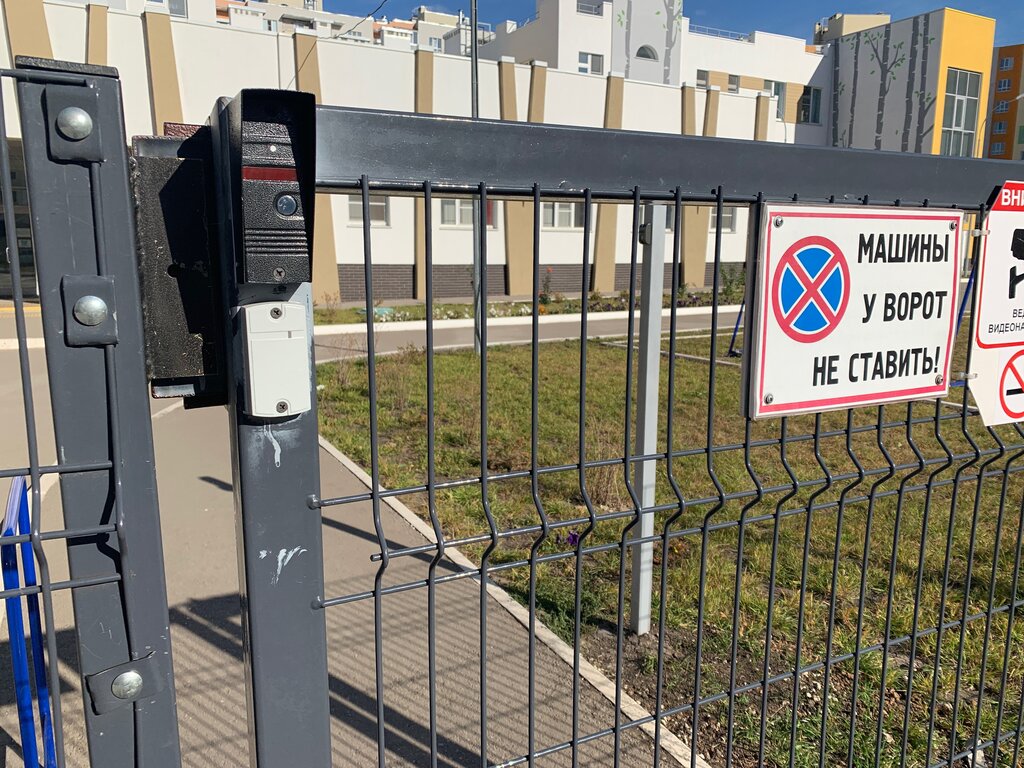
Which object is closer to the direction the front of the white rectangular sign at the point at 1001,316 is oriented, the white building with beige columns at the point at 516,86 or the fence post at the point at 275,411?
the fence post

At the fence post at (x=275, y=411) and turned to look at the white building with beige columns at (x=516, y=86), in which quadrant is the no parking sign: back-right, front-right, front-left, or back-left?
front-right

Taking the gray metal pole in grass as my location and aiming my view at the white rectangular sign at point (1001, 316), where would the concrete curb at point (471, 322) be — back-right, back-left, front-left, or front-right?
back-left

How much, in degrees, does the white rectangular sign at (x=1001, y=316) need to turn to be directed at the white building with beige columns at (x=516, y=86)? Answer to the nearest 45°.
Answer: approximately 135° to its right

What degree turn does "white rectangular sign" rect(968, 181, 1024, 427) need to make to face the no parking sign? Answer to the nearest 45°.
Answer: approximately 45° to its right

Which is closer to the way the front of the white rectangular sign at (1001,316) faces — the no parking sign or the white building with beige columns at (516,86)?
the no parking sign

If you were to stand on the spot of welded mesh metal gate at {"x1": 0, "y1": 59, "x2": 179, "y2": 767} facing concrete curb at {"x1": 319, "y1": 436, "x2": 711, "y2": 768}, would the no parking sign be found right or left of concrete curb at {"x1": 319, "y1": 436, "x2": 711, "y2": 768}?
right

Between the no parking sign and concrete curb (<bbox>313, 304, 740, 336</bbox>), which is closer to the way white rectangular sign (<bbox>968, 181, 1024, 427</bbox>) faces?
the no parking sign

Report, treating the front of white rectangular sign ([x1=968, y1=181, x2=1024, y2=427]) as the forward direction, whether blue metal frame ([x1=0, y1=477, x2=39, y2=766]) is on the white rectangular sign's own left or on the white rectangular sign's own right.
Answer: on the white rectangular sign's own right

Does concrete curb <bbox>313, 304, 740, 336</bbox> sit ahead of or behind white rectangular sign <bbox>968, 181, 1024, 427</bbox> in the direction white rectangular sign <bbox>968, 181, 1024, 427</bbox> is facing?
behind

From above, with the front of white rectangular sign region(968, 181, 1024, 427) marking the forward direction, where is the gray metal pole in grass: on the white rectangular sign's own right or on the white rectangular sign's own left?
on the white rectangular sign's own right

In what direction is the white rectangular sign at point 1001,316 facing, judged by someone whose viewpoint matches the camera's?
facing the viewer

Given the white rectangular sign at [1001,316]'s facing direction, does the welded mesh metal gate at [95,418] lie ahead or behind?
ahead
